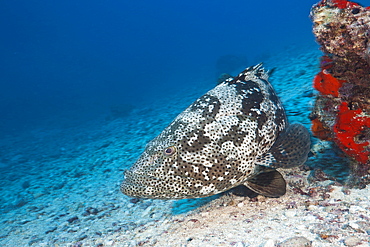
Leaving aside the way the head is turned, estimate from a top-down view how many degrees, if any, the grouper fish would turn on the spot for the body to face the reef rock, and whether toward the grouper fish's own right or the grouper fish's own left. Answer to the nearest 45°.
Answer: approximately 135° to the grouper fish's own left

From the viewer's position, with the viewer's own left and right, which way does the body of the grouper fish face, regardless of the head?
facing the viewer and to the left of the viewer
